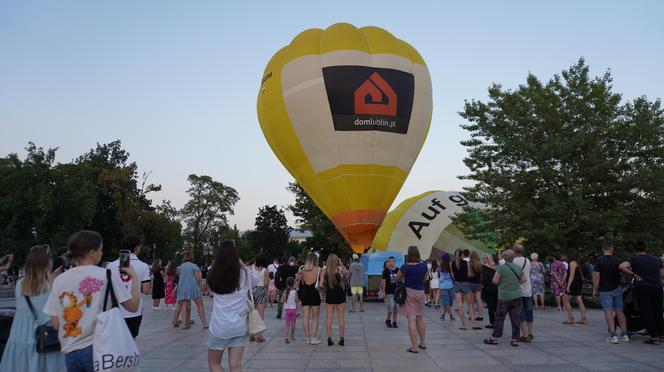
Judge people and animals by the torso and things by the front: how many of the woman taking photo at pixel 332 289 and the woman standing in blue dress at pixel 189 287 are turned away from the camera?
2

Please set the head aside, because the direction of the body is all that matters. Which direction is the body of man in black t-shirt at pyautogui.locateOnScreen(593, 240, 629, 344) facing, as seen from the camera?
away from the camera

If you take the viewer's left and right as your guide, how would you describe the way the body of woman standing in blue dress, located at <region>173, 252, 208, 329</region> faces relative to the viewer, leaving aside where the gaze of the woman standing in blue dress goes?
facing away from the viewer

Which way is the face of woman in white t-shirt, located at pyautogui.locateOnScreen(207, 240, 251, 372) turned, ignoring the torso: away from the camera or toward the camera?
away from the camera

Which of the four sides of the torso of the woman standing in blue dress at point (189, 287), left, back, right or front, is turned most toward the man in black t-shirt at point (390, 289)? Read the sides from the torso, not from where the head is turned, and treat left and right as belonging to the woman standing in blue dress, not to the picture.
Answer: right

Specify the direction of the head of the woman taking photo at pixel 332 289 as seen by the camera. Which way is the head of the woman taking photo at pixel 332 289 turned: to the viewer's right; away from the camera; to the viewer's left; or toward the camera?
away from the camera

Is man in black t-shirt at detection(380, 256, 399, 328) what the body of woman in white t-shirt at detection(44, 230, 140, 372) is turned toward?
yes

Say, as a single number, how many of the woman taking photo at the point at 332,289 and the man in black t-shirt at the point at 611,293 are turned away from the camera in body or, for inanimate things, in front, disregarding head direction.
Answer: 2

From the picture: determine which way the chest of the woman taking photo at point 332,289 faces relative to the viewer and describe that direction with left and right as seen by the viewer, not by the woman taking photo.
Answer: facing away from the viewer

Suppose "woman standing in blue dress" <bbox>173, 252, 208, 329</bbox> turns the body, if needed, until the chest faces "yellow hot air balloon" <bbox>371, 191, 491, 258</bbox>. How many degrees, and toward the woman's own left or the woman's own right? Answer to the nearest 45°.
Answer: approximately 45° to the woman's own right

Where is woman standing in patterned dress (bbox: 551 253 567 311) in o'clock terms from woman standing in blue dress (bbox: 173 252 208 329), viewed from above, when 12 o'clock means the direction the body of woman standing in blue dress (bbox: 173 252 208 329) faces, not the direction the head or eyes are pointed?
woman standing in patterned dress (bbox: 551 253 567 311) is roughly at 3 o'clock from woman standing in blue dress (bbox: 173 252 208 329).

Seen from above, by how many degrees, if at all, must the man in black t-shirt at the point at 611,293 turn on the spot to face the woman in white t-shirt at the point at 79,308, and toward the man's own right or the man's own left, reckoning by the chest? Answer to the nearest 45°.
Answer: approximately 135° to the man's own left

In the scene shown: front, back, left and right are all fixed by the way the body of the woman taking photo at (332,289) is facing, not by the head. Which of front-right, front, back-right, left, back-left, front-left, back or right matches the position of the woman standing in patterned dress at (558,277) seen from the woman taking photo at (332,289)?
front-right
